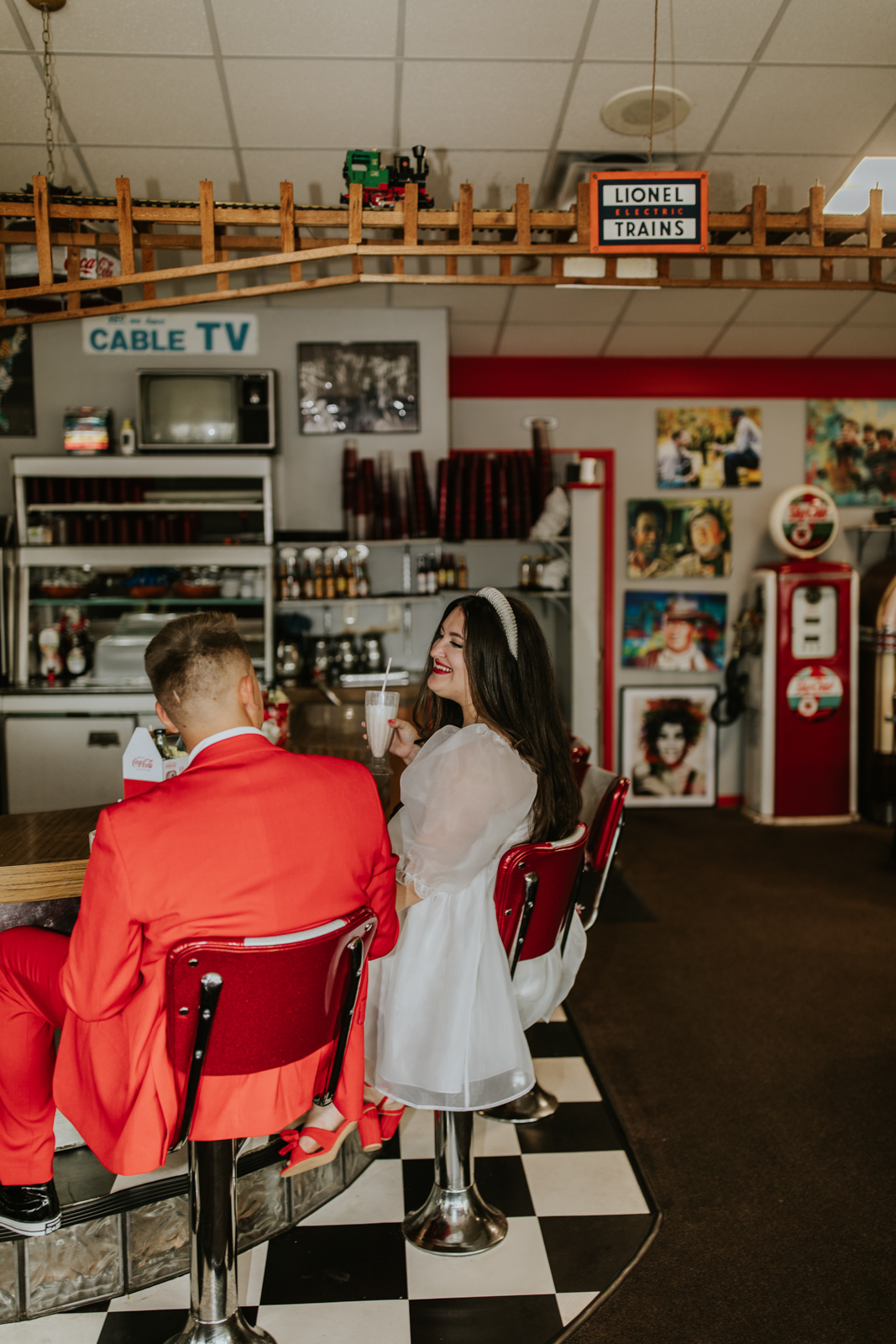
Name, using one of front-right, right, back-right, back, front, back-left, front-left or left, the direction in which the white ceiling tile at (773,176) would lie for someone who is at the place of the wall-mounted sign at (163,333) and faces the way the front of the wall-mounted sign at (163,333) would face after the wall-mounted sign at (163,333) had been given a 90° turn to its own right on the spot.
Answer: back-left

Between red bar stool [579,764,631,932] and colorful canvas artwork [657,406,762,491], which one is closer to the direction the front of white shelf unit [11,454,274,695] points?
the red bar stool

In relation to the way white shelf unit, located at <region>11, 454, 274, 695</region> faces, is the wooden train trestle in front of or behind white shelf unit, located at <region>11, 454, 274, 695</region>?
in front

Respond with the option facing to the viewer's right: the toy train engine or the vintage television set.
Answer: the toy train engine

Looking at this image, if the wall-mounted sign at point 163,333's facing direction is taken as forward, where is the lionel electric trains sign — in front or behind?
in front

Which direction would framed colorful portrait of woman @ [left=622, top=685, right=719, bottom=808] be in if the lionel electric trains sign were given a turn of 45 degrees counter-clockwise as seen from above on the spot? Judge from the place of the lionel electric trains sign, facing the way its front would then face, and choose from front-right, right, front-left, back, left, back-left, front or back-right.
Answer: back-left

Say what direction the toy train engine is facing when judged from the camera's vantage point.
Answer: facing to the right of the viewer

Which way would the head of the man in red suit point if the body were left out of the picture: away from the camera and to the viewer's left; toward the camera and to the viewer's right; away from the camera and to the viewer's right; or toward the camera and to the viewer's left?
away from the camera and to the viewer's right
